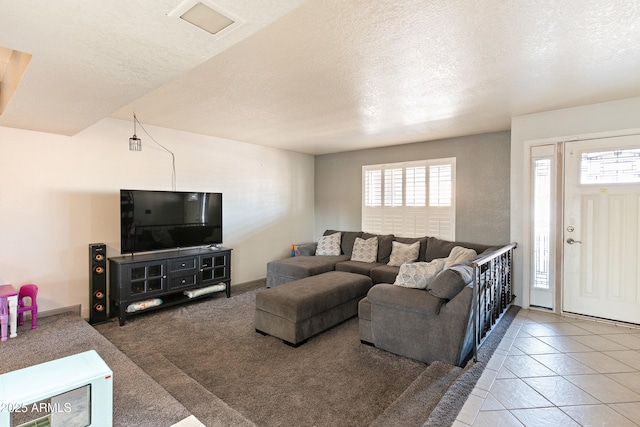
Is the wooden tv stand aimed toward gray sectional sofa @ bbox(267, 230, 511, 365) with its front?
yes

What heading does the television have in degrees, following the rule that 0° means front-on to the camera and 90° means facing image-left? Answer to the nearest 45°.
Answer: approximately 315°

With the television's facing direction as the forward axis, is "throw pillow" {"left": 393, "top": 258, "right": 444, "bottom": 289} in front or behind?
in front

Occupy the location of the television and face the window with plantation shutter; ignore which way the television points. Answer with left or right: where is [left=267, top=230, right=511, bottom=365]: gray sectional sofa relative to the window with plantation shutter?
right

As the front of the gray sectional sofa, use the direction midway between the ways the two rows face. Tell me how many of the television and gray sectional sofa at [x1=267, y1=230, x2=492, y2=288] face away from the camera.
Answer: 0

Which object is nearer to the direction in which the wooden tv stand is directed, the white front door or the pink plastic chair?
the white front door

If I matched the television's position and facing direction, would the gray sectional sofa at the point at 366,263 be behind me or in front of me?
in front

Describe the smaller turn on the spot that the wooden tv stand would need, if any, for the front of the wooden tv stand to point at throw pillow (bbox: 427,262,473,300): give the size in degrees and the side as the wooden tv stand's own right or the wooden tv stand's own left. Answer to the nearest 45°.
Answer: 0° — it already faces it

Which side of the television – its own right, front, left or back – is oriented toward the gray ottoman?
front

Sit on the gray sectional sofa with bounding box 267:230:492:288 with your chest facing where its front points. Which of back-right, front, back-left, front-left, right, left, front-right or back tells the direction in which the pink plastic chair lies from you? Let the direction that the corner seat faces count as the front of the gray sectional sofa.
front

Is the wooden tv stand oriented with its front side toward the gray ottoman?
yes

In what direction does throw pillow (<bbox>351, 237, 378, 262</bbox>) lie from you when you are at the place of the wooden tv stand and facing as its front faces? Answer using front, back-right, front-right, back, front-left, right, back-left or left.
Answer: front-left

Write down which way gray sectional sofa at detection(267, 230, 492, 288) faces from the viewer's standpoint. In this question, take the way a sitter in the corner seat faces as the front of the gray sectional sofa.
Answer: facing the viewer and to the left of the viewer

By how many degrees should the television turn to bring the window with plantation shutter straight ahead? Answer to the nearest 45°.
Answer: approximately 45° to its left

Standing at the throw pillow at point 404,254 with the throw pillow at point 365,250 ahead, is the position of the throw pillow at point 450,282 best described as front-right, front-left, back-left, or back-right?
back-left

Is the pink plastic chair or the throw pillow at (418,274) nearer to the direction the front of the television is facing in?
the throw pillow

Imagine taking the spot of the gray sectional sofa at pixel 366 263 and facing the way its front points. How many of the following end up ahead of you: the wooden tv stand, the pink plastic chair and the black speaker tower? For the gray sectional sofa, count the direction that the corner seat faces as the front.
3

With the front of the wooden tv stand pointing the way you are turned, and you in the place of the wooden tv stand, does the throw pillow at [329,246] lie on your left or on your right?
on your left
